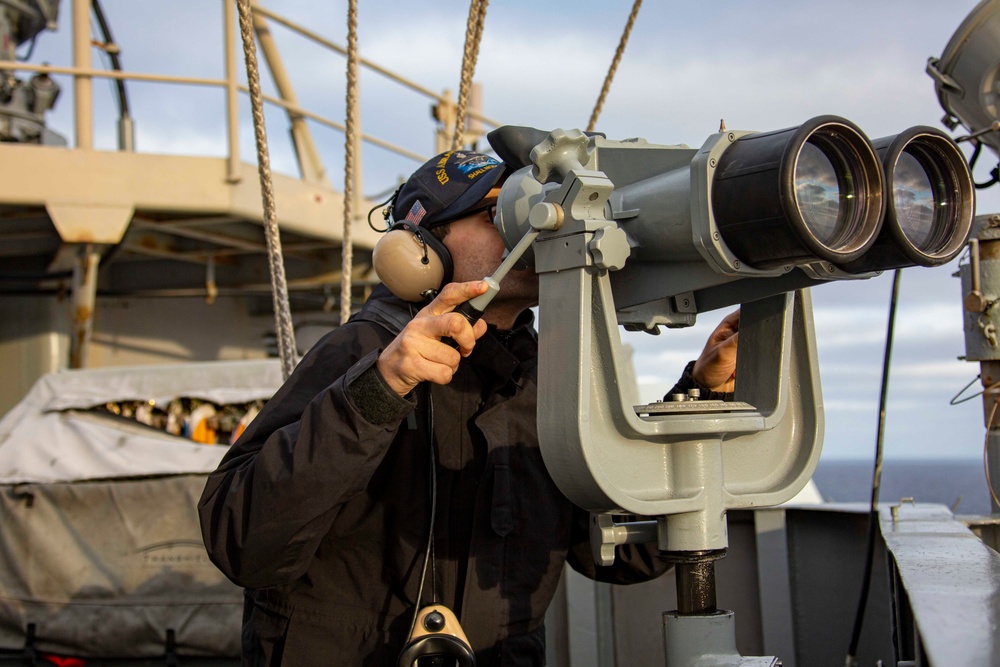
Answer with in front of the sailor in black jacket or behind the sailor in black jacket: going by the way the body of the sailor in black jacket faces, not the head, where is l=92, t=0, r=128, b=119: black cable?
behind

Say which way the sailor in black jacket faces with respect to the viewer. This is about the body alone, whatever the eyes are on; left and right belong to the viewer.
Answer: facing the viewer and to the right of the viewer

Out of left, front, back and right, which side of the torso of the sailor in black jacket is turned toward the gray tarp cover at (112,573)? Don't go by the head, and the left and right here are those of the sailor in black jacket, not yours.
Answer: back

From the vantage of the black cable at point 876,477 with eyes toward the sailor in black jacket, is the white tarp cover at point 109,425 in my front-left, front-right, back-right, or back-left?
front-right
